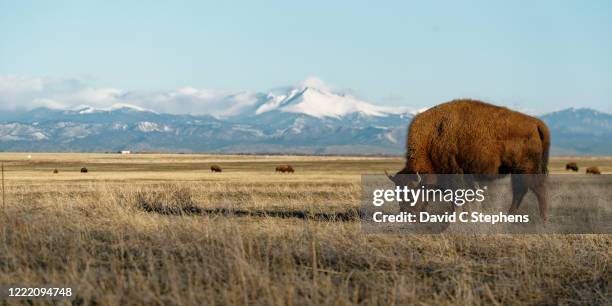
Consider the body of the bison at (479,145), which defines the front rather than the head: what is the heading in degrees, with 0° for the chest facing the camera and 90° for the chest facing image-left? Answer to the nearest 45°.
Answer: approximately 90°
